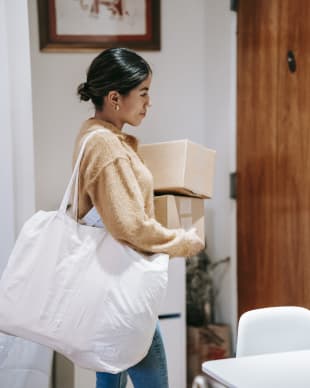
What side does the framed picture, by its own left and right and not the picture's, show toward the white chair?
front

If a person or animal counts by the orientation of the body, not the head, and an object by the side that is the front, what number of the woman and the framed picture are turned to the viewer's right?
1

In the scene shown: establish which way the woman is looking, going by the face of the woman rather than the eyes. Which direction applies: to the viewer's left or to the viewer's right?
to the viewer's right

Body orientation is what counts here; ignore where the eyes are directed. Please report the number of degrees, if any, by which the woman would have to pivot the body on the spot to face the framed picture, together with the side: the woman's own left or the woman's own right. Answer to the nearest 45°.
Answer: approximately 90° to the woman's own left

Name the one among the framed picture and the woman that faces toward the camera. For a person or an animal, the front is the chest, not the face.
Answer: the framed picture

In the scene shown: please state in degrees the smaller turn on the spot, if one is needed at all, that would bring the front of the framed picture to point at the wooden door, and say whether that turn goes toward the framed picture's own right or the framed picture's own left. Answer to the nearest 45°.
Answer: approximately 45° to the framed picture's own left

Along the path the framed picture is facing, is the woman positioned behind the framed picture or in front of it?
in front

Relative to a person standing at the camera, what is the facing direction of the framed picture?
facing the viewer

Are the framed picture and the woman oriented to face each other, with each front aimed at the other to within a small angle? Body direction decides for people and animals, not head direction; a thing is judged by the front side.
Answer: no

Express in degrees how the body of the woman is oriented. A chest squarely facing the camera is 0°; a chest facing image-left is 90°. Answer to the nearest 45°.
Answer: approximately 270°

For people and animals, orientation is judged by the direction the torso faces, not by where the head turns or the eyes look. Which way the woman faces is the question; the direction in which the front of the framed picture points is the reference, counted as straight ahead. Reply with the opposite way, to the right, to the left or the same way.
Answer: to the left

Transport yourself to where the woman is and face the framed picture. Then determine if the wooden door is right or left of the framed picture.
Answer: right

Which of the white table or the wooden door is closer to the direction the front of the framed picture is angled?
the white table
